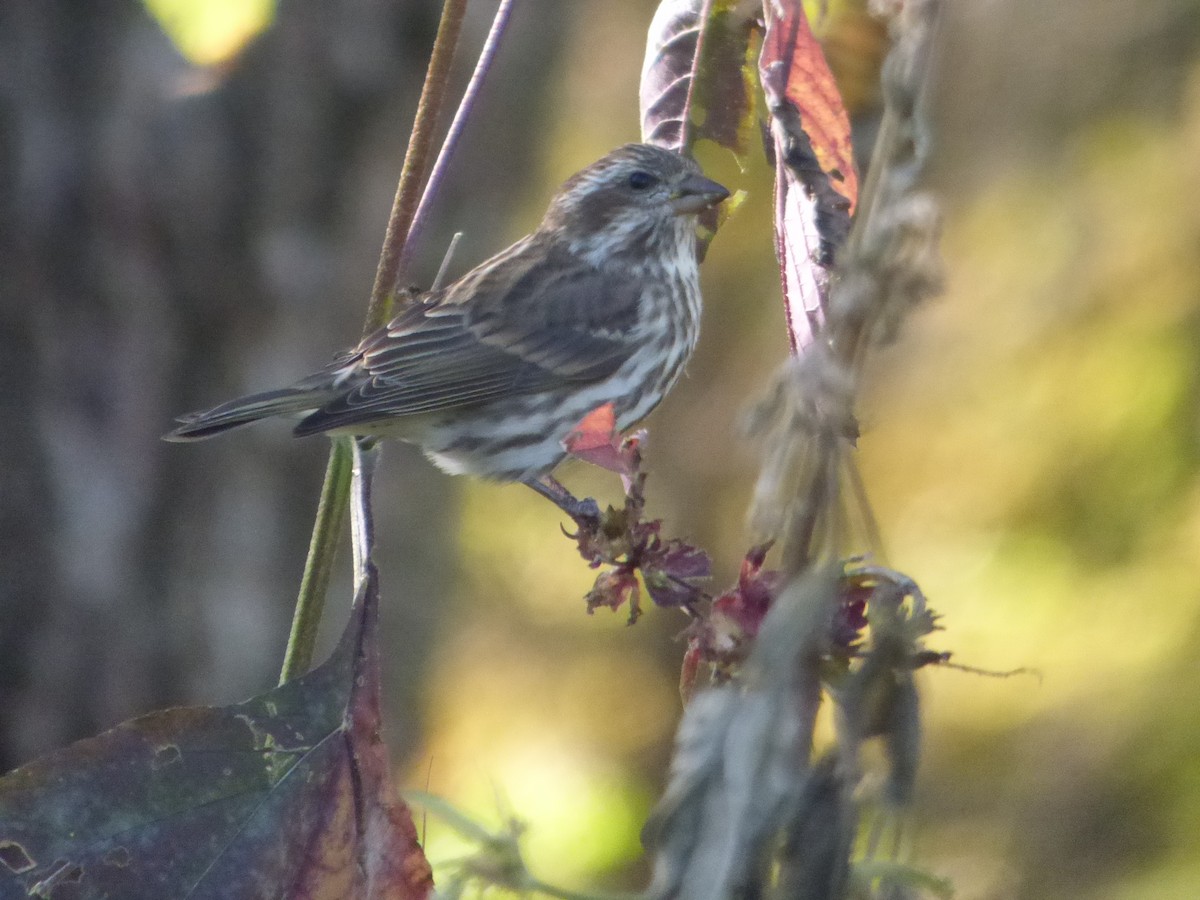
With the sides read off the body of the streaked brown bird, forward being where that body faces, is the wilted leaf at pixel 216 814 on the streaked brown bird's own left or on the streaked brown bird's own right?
on the streaked brown bird's own right

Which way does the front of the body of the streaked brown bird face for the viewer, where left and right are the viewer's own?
facing to the right of the viewer

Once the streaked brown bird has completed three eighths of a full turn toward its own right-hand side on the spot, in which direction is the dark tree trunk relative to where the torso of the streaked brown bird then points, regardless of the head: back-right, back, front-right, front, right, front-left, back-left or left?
right
